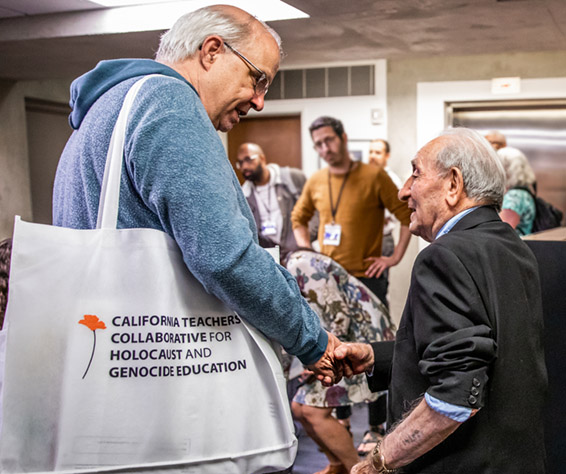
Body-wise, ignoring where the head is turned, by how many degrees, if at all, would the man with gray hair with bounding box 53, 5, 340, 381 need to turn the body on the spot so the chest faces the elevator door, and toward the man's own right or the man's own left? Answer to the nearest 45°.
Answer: approximately 45° to the man's own left

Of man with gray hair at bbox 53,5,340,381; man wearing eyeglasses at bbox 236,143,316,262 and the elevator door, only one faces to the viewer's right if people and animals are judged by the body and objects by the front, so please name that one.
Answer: the man with gray hair

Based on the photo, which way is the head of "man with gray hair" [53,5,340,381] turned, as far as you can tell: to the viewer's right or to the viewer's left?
to the viewer's right

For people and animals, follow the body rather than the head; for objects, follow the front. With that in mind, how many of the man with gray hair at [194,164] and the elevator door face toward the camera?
1

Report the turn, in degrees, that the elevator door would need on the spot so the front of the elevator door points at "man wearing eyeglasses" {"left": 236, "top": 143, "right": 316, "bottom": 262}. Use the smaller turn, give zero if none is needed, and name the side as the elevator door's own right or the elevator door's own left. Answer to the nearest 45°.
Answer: approximately 45° to the elevator door's own right

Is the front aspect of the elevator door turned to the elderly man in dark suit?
yes

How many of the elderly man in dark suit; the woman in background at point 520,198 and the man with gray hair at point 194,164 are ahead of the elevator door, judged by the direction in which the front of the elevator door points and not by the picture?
3

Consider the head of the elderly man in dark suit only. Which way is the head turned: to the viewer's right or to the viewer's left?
to the viewer's left

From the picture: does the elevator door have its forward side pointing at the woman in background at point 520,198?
yes

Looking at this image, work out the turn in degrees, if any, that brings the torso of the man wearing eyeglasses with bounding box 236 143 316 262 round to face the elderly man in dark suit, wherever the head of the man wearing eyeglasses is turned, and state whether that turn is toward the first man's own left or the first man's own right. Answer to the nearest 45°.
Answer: approximately 45° to the first man's own left

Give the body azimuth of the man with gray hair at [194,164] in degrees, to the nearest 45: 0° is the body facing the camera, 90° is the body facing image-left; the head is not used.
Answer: approximately 270°
